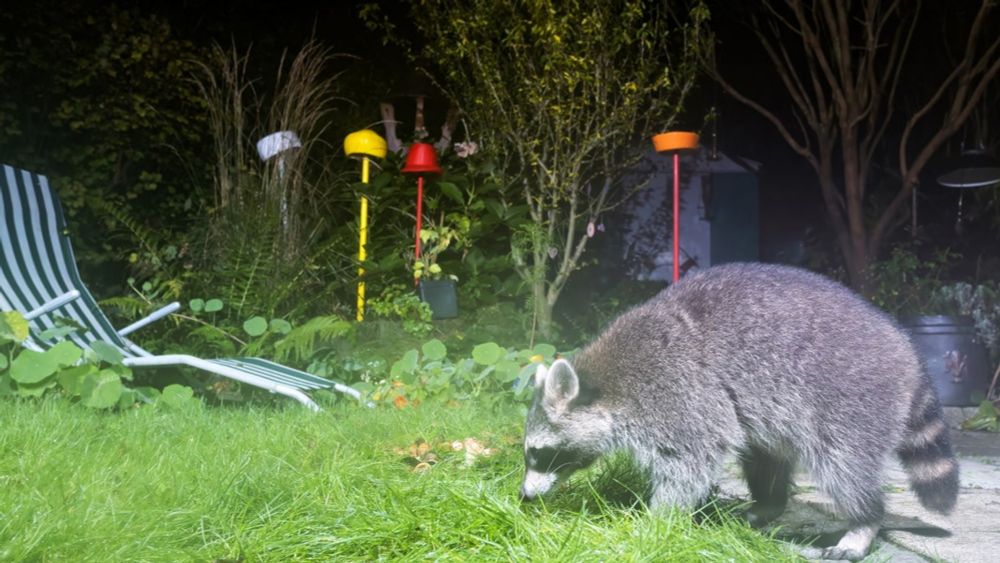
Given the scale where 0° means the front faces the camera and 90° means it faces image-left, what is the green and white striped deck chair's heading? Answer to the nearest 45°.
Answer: approximately 315°

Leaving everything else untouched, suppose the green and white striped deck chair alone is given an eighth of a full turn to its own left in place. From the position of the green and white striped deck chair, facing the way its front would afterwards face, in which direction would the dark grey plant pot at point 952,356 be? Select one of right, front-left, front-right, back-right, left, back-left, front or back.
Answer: front

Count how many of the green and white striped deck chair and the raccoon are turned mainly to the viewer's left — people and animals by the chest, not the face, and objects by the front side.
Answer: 1

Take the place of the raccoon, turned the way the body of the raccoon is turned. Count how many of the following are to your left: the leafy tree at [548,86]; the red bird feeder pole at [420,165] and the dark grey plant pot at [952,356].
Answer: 0

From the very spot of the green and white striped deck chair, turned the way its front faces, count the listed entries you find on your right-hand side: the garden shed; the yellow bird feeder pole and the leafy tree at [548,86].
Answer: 0

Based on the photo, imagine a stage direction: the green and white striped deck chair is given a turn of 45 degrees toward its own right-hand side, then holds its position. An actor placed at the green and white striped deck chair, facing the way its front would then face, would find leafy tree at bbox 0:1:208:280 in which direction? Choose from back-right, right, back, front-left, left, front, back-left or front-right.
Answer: back

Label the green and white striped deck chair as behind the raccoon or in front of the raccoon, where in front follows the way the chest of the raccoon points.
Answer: in front

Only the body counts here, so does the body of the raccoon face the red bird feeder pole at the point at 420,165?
no

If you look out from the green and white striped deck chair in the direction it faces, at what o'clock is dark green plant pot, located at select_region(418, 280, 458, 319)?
The dark green plant pot is roughly at 10 o'clock from the green and white striped deck chair.

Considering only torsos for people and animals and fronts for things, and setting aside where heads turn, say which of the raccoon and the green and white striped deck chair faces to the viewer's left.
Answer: the raccoon

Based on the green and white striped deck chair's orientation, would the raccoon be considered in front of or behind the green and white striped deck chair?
in front

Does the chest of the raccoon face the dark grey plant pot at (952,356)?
no

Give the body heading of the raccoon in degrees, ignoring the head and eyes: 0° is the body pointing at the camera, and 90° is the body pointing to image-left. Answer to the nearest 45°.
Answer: approximately 90°

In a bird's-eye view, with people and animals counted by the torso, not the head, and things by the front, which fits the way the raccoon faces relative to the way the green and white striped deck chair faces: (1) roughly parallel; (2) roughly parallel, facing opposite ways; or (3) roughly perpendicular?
roughly parallel, facing opposite ways

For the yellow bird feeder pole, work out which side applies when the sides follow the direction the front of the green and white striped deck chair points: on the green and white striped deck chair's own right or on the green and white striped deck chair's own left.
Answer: on the green and white striped deck chair's own left

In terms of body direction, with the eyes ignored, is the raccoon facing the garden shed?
no

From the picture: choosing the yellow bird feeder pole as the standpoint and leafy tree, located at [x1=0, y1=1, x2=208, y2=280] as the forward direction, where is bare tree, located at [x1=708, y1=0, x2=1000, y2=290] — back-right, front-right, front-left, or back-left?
back-right

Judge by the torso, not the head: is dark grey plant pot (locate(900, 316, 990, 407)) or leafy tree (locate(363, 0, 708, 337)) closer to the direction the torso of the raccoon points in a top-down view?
the leafy tree

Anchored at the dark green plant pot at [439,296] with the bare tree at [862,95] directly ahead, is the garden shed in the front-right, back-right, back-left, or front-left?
front-left
